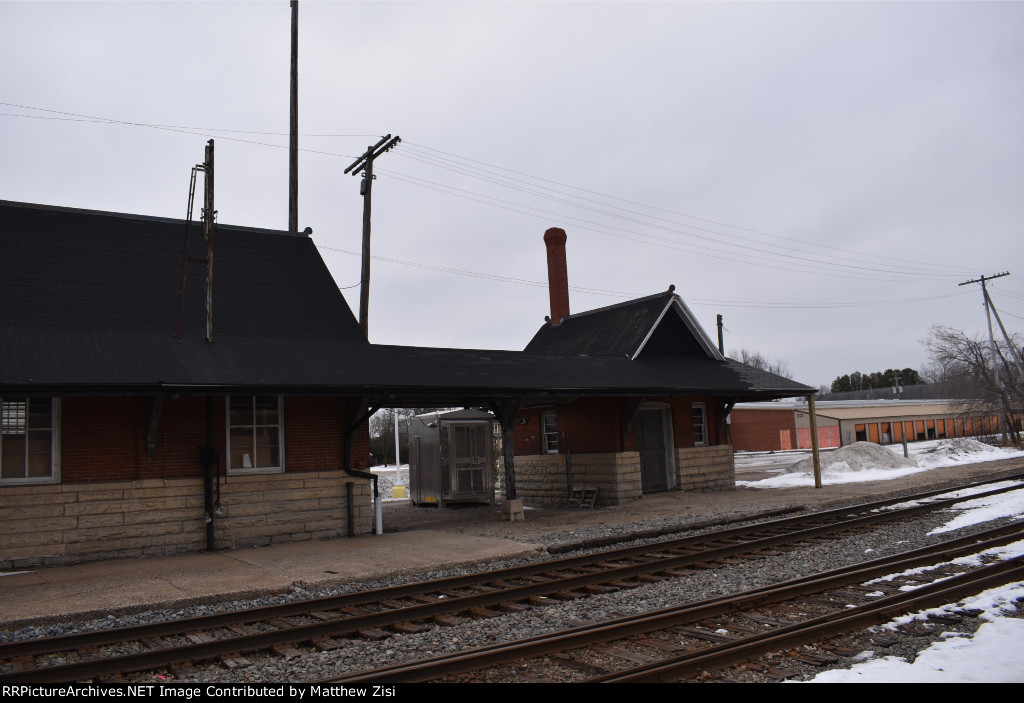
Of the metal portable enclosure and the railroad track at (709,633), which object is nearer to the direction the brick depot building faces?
the railroad track

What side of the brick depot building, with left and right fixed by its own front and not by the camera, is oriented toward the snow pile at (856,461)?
left

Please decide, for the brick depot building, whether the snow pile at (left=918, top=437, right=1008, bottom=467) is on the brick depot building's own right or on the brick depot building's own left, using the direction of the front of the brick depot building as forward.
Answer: on the brick depot building's own left

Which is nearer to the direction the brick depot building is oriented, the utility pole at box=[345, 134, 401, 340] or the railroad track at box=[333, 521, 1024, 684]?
the railroad track

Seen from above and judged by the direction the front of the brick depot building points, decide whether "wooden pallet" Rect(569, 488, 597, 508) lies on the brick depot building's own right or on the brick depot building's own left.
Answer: on the brick depot building's own left

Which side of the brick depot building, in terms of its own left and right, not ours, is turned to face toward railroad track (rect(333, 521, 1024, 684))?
front

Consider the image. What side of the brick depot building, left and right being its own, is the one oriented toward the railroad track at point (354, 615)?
front

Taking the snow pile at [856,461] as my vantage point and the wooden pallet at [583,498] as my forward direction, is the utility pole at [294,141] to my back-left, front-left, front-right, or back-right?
front-right

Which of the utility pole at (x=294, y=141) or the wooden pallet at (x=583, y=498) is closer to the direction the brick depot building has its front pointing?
the wooden pallet
